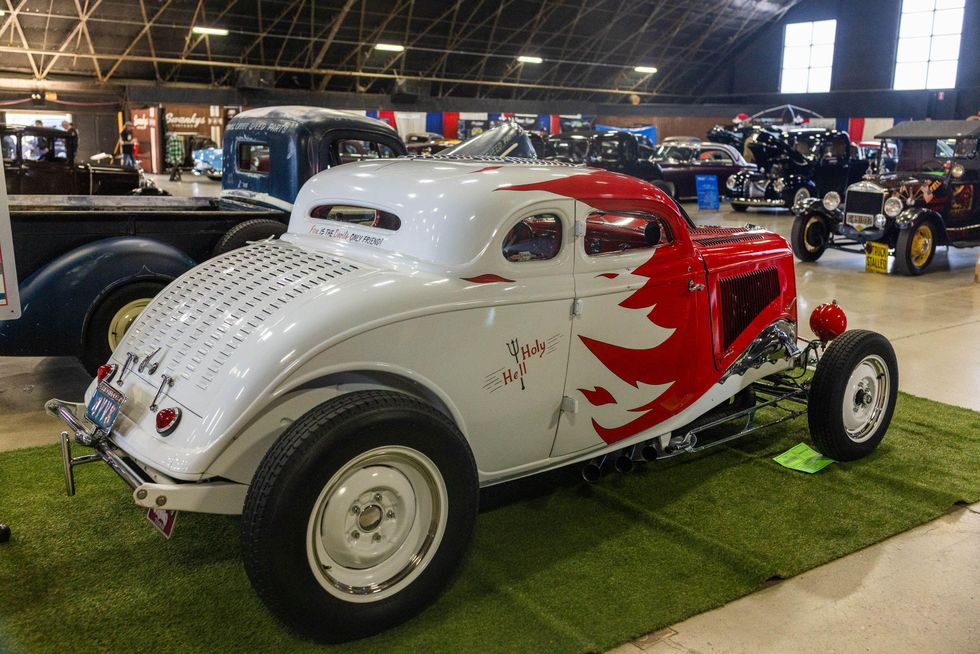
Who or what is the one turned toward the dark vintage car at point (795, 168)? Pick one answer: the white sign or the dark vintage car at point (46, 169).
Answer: the dark vintage car at point (46, 169)

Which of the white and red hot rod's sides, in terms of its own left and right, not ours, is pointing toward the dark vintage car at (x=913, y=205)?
front

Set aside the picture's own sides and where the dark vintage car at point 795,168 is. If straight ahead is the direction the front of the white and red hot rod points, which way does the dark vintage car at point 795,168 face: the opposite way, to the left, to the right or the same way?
the opposite way

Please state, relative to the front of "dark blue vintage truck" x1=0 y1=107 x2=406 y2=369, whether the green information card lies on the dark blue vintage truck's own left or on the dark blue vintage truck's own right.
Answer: on the dark blue vintage truck's own right

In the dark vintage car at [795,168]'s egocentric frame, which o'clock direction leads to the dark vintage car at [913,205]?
the dark vintage car at [913,205] is roughly at 10 o'clock from the dark vintage car at [795,168].

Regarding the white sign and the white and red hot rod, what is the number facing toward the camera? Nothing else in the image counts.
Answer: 1

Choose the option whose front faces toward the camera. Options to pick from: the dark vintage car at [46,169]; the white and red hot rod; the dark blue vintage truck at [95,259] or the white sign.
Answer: the white sign

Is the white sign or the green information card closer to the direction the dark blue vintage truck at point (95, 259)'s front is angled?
the green information card

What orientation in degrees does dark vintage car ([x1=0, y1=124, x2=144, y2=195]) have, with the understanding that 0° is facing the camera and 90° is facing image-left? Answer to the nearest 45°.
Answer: approximately 270°

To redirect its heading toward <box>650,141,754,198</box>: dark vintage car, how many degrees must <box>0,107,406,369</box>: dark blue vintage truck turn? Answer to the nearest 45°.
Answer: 0° — it already faces it

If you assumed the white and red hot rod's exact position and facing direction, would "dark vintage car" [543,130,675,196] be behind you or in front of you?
in front

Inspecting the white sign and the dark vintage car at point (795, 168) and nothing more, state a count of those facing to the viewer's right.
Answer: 0
